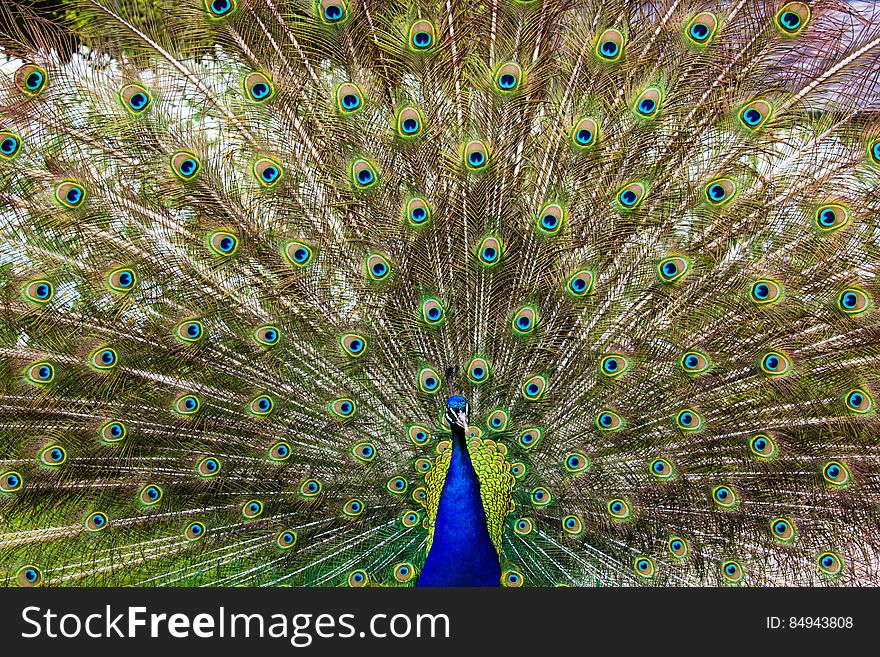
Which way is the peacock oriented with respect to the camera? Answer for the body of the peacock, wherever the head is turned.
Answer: toward the camera
